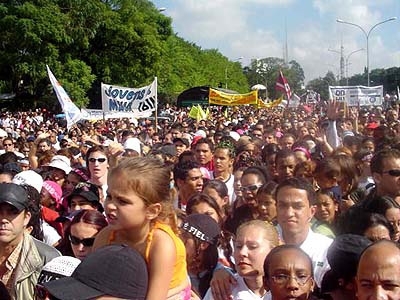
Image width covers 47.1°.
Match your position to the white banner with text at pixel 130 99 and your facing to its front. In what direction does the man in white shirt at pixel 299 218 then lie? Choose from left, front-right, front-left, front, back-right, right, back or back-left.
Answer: front

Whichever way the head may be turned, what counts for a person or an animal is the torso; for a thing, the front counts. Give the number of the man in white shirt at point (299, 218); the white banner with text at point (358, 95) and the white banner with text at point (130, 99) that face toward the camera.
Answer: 3

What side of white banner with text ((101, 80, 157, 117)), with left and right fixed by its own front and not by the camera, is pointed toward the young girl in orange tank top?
front

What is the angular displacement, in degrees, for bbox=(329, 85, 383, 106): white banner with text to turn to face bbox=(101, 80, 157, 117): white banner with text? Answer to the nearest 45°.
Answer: approximately 45° to its right

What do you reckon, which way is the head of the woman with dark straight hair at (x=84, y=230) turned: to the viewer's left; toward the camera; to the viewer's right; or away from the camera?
toward the camera

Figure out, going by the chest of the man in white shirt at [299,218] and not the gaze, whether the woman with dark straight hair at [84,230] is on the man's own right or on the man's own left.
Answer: on the man's own right

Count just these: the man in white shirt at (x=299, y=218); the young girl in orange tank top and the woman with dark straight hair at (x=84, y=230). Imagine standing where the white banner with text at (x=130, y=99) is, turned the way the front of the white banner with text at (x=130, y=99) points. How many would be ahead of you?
3

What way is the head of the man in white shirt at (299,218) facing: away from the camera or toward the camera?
toward the camera

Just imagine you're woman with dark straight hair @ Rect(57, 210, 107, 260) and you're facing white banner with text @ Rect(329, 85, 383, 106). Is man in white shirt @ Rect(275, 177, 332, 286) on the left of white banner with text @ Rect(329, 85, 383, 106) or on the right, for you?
right

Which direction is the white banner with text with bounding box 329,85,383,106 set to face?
toward the camera

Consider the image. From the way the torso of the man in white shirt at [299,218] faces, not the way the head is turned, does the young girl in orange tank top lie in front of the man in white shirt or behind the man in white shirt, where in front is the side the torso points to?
in front

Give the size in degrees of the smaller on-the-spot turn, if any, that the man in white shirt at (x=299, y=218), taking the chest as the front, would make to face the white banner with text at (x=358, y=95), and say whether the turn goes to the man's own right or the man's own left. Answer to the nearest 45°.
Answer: approximately 180°

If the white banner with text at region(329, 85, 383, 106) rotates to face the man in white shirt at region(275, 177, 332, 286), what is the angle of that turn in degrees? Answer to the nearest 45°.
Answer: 0° — it already faces them

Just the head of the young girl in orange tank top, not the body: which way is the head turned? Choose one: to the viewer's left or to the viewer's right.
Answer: to the viewer's left

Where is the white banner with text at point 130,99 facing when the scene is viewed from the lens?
facing the viewer

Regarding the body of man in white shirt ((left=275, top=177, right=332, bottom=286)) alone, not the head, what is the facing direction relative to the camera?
toward the camera
